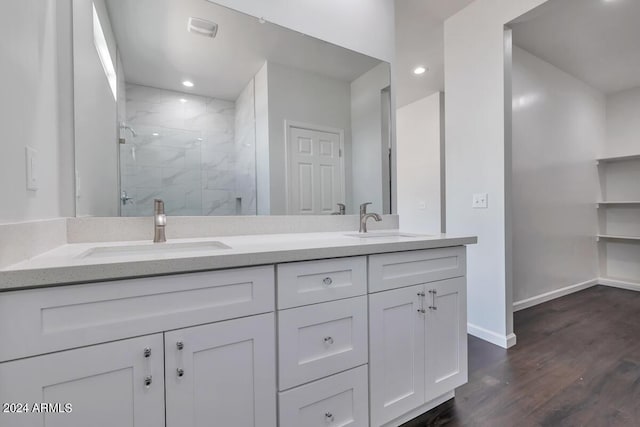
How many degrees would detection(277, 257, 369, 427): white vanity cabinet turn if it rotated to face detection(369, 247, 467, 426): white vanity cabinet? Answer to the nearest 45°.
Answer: approximately 90° to its left

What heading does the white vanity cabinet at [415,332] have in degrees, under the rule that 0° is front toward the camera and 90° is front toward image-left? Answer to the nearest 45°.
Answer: approximately 315°

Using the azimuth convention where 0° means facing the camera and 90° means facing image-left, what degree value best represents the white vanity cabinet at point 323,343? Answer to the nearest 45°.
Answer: approximately 315°
